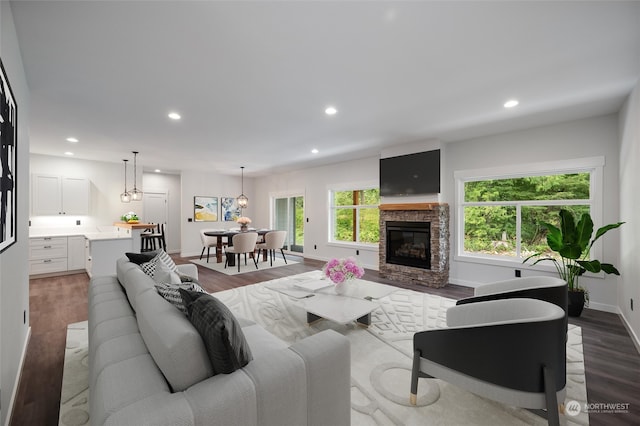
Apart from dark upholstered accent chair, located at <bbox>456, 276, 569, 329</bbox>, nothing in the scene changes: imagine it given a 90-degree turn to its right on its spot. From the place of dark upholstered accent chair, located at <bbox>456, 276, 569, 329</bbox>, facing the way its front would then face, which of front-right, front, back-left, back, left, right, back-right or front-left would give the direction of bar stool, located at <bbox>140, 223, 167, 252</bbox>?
left

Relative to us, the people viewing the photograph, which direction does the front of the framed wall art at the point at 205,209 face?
facing the viewer and to the right of the viewer

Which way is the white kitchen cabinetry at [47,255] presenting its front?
toward the camera

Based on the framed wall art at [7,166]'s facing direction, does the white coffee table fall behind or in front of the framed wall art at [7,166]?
in front

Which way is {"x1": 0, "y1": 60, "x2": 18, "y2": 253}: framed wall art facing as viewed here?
to the viewer's right

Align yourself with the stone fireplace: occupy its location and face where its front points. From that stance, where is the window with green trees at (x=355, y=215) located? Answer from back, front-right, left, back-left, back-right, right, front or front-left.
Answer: right

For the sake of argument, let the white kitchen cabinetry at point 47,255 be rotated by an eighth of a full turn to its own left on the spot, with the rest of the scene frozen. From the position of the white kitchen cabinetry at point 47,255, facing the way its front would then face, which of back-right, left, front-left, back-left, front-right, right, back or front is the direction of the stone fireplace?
front

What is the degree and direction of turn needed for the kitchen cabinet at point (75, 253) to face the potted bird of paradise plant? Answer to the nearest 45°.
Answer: approximately 45° to its left

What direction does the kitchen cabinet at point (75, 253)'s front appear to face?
toward the camera

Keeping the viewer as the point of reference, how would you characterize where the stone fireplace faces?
facing the viewer and to the left of the viewer

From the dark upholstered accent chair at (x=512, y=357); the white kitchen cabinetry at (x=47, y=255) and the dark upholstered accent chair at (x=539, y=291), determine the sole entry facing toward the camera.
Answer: the white kitchen cabinetry

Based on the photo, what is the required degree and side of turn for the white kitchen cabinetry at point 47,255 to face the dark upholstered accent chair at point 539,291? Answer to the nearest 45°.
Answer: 0° — it already faces it

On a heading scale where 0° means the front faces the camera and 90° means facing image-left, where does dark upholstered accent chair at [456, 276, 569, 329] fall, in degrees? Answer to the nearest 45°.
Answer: approximately 90°

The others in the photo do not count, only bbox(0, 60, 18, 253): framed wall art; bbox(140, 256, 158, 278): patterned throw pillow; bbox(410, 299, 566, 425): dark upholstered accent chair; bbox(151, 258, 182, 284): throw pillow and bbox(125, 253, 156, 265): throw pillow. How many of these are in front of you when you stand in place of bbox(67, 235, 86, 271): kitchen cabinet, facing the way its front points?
5
